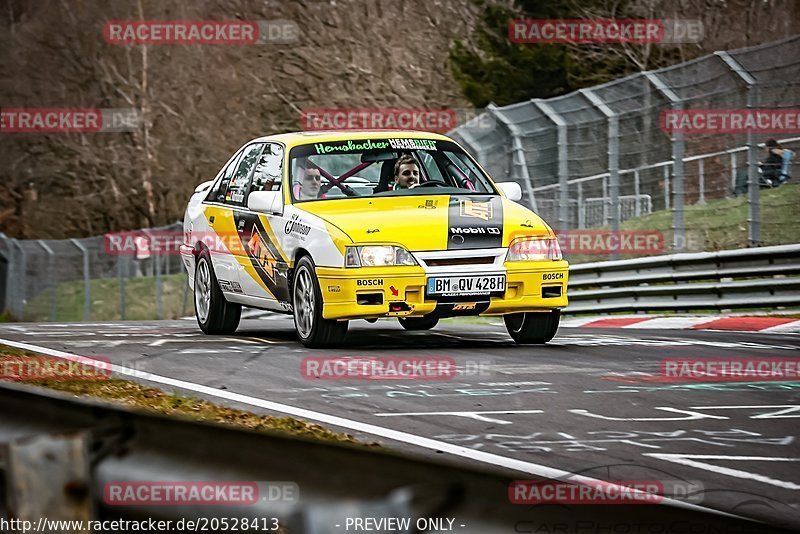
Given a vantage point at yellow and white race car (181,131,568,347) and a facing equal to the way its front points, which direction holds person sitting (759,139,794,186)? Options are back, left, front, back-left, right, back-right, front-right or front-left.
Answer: left

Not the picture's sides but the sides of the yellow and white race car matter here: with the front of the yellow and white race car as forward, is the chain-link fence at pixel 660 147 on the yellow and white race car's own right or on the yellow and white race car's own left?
on the yellow and white race car's own left

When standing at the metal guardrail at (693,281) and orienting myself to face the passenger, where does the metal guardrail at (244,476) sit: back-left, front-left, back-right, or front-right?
front-left

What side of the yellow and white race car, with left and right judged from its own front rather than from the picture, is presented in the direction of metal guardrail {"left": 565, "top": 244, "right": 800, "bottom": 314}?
left

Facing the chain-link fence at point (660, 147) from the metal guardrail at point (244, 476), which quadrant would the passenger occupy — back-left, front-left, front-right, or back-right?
front-left

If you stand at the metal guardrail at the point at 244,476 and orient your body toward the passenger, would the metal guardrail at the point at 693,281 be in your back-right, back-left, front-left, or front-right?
front-right
